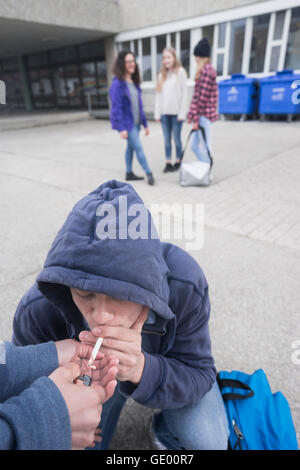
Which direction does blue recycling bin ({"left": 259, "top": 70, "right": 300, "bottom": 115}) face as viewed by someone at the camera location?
facing the viewer

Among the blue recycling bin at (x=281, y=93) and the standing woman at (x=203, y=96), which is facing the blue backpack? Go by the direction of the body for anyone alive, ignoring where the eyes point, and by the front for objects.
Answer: the blue recycling bin

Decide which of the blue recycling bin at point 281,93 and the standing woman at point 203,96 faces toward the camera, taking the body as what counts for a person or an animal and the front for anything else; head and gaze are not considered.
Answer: the blue recycling bin

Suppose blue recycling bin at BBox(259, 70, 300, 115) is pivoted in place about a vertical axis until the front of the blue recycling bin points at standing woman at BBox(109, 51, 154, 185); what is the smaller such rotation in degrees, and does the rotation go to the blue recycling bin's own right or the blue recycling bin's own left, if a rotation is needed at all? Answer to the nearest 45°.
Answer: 0° — it already faces them

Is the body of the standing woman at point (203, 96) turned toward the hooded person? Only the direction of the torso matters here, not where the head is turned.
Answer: no

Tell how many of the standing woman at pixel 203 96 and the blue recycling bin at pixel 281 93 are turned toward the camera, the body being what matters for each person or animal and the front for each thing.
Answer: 1

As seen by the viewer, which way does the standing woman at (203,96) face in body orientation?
to the viewer's left

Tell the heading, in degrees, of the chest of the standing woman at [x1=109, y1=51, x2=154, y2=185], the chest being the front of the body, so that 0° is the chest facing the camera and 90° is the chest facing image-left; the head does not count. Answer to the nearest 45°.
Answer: approximately 315°

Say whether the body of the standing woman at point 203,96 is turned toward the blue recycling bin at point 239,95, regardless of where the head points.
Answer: no

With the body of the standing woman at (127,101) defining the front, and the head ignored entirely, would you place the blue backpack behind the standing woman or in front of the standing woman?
in front

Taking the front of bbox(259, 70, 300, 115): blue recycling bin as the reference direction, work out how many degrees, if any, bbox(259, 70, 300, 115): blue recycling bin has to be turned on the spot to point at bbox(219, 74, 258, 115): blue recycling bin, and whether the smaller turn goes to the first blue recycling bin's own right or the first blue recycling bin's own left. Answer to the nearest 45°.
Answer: approximately 135° to the first blue recycling bin's own right

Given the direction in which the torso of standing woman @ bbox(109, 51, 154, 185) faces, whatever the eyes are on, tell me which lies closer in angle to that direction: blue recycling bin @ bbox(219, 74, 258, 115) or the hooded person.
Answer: the hooded person

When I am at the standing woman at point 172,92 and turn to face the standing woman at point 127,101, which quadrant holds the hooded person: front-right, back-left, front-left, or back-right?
front-left

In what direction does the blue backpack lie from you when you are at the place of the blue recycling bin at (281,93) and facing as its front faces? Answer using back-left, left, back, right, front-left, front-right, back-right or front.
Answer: front

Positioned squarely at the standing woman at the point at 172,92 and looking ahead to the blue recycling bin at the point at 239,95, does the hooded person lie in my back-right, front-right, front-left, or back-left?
back-right

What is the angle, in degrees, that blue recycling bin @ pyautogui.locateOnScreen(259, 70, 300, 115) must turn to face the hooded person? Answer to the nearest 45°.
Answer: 0° — it already faces them

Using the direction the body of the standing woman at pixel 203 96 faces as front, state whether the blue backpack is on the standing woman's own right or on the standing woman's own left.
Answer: on the standing woman's own left
